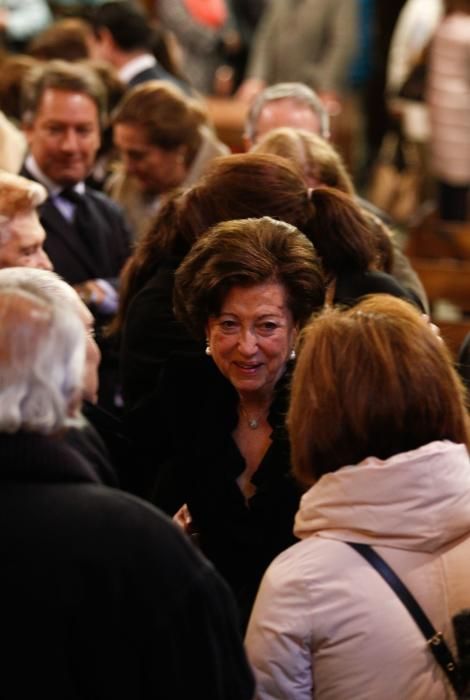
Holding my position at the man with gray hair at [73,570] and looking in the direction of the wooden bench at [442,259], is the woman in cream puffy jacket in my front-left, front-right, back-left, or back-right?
front-right

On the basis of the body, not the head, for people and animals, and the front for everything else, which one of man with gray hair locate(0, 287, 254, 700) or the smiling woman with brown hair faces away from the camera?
the man with gray hair

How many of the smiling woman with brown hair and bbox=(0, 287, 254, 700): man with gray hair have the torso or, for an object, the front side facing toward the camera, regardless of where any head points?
1

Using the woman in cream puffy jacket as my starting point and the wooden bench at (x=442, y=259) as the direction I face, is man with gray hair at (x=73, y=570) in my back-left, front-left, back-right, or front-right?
back-left

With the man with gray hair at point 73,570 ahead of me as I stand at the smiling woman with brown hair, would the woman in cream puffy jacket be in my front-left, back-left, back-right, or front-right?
front-left

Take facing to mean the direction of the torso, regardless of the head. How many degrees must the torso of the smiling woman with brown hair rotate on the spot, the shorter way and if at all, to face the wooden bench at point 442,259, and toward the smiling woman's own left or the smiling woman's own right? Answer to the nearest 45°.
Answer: approximately 180°

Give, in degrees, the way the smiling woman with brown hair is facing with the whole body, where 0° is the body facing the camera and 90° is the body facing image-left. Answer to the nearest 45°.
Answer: approximately 0°

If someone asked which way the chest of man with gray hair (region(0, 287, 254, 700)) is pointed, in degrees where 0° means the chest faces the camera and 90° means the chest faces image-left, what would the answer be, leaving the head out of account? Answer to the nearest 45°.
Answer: approximately 180°

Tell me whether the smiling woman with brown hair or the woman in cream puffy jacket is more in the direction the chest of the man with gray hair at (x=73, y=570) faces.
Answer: the smiling woman with brown hair

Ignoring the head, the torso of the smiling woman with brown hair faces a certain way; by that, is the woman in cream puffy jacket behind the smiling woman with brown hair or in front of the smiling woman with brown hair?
in front

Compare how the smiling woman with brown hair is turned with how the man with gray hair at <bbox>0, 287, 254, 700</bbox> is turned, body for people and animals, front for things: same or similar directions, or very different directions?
very different directions

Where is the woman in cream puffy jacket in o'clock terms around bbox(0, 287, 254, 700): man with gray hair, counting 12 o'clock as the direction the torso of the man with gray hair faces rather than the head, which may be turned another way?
The woman in cream puffy jacket is roughly at 2 o'clock from the man with gray hair.

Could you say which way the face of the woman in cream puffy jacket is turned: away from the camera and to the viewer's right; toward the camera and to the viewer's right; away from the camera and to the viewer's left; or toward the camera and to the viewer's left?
away from the camera and to the viewer's left

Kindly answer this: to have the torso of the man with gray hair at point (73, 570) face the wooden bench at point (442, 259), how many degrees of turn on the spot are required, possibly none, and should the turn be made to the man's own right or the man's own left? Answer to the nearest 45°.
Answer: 0° — they already face it

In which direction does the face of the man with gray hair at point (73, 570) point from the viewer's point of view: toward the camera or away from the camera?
away from the camera
